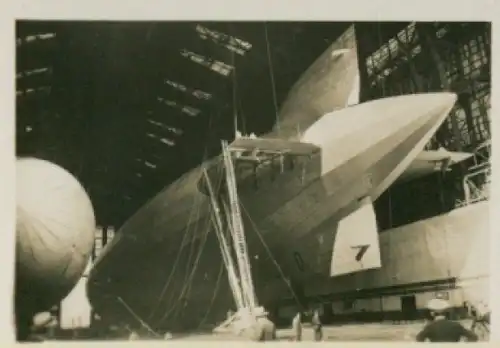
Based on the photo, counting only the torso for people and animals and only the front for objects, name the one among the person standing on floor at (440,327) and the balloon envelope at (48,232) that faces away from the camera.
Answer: the person standing on floor

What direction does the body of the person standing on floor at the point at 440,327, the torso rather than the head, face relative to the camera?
away from the camera
